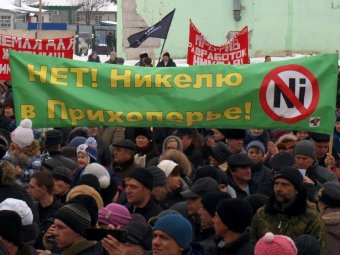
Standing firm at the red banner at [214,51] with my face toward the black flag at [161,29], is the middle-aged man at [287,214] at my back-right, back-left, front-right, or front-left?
back-left

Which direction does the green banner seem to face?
toward the camera

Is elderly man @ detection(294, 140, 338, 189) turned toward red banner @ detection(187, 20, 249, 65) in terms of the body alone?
no

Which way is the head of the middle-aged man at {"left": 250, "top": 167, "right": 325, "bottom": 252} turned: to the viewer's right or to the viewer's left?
to the viewer's left

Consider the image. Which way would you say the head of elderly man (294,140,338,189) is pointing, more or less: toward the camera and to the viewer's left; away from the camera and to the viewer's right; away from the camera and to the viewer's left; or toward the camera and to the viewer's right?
toward the camera and to the viewer's left

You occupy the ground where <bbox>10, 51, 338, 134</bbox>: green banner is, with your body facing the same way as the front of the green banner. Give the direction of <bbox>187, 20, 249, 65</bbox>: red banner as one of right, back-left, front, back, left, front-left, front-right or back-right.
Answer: back

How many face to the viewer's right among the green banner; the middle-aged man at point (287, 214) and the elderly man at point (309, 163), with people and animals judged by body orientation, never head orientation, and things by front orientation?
0

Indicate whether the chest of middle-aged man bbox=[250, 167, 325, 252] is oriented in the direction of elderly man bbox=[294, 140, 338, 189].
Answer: no

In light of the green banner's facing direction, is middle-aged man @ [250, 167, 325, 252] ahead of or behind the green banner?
ahead

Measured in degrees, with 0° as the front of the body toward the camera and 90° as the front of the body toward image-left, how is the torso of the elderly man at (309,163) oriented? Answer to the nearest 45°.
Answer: approximately 45°

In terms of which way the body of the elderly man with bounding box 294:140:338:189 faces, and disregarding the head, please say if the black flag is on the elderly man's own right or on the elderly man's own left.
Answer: on the elderly man's own right

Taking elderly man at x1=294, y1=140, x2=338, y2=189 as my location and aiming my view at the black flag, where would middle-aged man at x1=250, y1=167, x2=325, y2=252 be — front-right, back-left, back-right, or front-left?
back-left

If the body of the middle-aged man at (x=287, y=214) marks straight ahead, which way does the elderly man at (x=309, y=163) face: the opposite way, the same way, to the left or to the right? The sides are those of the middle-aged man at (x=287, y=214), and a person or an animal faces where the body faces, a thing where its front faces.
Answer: the same way

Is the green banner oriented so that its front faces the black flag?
no
